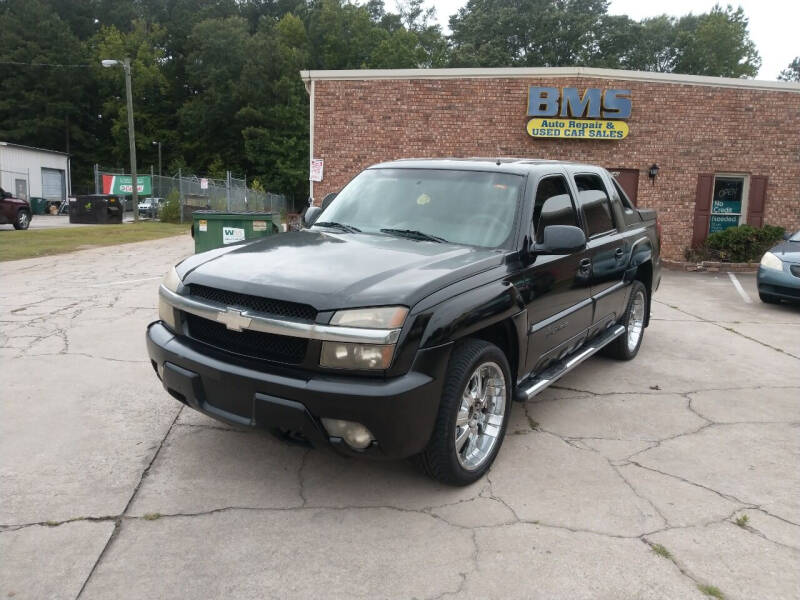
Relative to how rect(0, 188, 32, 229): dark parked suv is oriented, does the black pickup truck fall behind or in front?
in front

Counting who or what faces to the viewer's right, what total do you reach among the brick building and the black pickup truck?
0

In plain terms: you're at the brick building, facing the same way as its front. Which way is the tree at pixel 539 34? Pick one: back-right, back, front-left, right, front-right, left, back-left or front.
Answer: back

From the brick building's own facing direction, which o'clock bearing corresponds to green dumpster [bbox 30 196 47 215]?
The green dumpster is roughly at 4 o'clock from the brick building.

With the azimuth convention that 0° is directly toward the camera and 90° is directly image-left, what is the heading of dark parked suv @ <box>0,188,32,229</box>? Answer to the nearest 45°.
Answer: approximately 315°

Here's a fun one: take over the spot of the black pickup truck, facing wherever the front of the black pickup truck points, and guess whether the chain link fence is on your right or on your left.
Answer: on your right

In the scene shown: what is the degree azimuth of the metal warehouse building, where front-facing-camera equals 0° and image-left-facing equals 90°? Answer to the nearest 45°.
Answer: approximately 315°

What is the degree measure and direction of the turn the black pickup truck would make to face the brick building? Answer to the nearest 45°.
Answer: approximately 135° to its right
